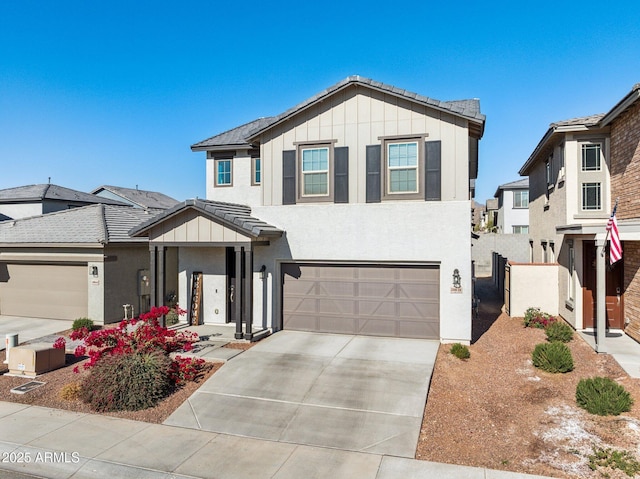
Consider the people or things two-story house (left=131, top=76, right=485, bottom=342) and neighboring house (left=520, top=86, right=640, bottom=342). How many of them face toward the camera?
2

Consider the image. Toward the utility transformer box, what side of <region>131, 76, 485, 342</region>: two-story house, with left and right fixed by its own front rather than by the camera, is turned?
front

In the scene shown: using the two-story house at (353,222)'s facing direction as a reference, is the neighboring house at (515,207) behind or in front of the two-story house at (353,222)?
behind

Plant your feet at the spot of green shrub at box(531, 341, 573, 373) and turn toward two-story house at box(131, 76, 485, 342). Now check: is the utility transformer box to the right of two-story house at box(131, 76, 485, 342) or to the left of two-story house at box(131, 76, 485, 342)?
left

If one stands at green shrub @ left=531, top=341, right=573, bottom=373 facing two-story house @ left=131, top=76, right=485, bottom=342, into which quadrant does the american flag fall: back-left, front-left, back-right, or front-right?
back-right

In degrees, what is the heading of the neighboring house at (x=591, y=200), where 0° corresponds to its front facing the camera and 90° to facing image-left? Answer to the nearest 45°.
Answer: approximately 0°

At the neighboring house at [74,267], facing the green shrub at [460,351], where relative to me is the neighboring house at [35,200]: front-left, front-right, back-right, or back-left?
back-left
